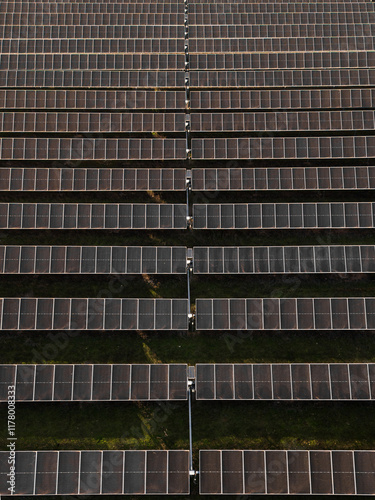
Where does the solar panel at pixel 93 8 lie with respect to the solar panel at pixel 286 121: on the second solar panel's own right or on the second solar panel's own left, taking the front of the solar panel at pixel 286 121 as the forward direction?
on the second solar panel's own right

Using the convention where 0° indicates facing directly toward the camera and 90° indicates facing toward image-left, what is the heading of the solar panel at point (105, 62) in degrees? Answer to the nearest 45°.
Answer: approximately 0°
